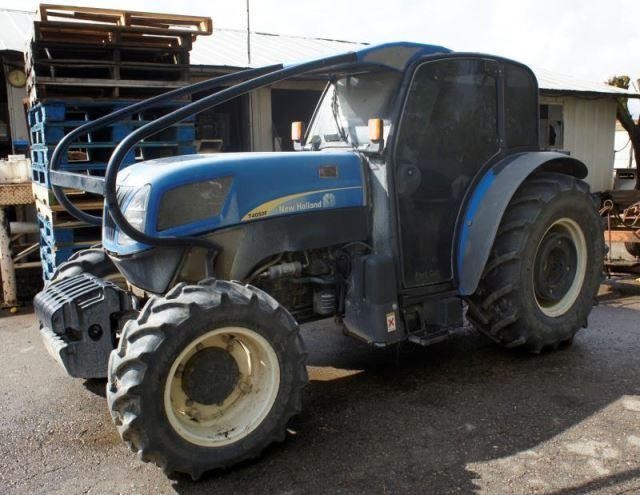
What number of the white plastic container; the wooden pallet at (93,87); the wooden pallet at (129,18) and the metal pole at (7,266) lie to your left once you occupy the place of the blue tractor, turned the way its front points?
0

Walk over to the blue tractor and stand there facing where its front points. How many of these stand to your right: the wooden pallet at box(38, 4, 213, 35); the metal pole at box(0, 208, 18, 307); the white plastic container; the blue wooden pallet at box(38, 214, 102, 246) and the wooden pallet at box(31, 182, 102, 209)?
5

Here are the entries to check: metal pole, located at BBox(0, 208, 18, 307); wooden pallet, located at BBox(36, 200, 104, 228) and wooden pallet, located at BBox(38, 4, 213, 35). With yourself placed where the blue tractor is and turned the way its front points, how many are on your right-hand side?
3

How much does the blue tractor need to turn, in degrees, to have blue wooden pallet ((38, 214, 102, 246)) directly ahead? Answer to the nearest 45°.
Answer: approximately 90° to its right

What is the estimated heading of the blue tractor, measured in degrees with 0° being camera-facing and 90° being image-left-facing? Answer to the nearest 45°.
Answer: approximately 45°

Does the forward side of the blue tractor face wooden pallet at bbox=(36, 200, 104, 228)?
no

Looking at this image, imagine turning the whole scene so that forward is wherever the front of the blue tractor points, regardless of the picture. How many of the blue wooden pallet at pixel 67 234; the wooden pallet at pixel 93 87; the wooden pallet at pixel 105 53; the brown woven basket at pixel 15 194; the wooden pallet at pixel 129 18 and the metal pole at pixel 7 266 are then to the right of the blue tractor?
6

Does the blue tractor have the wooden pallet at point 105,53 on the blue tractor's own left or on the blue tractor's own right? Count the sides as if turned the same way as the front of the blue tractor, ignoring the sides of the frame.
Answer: on the blue tractor's own right

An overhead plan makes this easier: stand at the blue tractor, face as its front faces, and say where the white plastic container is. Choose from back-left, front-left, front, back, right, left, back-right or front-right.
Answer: right

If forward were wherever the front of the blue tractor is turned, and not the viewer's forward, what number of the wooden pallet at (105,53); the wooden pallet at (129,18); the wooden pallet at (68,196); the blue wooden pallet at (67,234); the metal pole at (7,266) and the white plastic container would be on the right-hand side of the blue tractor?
6

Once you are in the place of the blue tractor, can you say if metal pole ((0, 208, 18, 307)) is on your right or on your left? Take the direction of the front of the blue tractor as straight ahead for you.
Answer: on your right

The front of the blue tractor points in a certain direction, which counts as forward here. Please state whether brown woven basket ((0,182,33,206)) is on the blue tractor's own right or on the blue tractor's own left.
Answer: on the blue tractor's own right

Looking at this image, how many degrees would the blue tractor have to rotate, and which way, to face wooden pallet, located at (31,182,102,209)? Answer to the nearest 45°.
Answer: approximately 90° to its right
